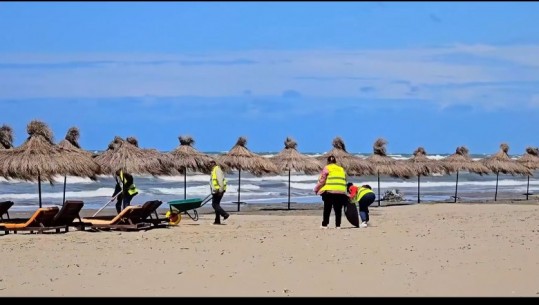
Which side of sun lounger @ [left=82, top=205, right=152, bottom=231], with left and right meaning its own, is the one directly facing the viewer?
left

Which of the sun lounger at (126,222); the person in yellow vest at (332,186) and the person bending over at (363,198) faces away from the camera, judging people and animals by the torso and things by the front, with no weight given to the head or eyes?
the person in yellow vest

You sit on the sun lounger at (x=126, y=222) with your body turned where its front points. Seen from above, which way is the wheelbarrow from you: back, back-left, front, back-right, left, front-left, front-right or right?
back-right

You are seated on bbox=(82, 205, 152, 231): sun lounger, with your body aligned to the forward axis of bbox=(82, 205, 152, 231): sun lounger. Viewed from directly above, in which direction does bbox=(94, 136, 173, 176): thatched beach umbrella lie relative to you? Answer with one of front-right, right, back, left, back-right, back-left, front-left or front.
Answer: right

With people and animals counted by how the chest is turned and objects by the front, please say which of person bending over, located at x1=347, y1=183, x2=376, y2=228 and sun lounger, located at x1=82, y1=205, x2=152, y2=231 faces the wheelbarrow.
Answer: the person bending over

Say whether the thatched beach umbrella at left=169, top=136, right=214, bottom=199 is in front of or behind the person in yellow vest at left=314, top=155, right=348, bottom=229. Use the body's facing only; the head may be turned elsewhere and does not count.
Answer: in front

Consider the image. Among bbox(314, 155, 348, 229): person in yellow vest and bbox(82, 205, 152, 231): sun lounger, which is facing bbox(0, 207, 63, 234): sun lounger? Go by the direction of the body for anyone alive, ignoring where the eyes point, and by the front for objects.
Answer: bbox(82, 205, 152, 231): sun lounger

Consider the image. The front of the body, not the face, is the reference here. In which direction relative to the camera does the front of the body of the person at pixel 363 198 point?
to the viewer's left

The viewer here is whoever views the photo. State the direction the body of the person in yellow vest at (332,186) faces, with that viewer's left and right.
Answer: facing away from the viewer

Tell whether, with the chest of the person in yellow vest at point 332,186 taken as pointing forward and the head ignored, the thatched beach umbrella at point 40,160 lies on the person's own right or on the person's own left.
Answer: on the person's own left

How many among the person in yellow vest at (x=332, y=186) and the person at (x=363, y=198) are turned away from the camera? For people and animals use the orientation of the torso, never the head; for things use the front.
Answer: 1

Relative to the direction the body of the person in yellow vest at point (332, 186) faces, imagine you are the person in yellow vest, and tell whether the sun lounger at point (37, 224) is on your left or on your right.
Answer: on your left

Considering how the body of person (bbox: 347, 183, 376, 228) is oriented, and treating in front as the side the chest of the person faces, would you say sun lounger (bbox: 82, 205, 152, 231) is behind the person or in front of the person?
in front

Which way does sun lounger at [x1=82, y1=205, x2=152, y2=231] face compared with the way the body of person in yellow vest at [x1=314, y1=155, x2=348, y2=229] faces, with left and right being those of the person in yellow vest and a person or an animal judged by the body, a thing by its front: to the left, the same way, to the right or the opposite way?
to the left

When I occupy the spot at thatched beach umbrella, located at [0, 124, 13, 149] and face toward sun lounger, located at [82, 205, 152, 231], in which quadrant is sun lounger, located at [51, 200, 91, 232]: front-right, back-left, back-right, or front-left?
front-right
